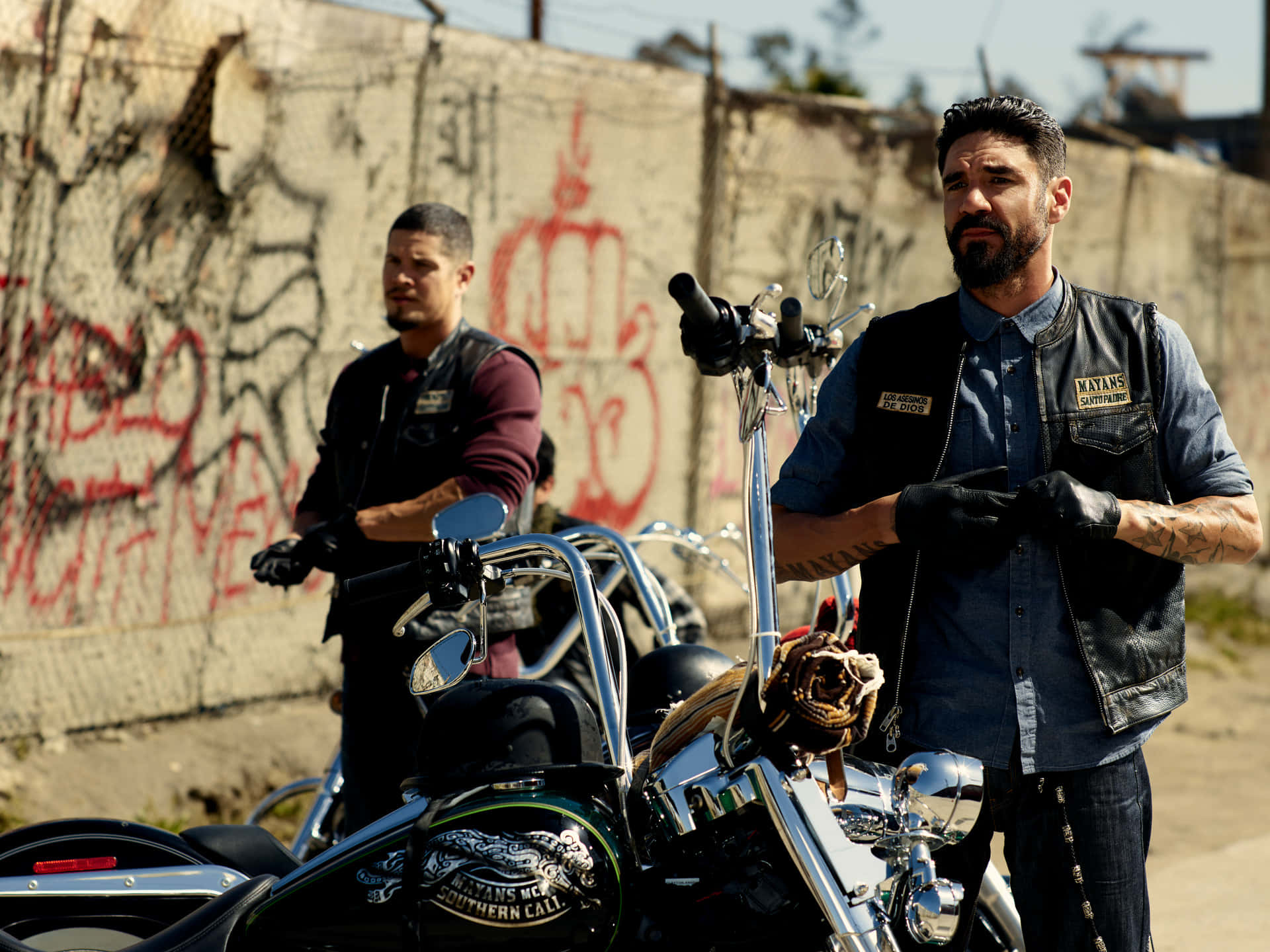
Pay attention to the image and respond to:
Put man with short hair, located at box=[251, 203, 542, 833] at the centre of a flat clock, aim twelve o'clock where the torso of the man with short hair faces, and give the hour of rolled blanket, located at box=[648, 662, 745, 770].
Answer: The rolled blanket is roughly at 10 o'clock from the man with short hair.

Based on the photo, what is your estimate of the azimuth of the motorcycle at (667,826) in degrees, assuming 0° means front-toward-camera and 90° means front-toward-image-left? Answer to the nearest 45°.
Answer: approximately 270°

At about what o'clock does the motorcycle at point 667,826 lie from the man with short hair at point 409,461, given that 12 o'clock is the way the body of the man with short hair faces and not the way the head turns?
The motorcycle is roughly at 10 o'clock from the man with short hair.

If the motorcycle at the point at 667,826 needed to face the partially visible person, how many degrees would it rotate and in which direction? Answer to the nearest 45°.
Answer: approximately 90° to its left

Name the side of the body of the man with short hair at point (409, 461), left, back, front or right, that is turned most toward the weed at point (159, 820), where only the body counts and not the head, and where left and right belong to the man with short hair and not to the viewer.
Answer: right

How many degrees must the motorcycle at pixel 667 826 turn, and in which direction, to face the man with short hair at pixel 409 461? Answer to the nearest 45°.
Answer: approximately 90° to its left

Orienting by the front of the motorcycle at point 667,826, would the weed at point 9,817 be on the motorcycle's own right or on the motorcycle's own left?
on the motorcycle's own left

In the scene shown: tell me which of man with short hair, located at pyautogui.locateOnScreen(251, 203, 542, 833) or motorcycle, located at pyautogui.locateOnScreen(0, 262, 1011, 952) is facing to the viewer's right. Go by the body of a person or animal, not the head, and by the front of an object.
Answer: the motorcycle

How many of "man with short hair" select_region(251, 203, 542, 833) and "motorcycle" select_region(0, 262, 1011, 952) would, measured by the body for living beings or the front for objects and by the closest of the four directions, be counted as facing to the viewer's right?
1

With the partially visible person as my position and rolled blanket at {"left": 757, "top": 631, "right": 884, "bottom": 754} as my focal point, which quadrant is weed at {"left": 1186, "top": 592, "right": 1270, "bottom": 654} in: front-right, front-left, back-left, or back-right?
back-left

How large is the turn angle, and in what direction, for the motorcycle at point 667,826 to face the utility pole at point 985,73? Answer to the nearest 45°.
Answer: approximately 90° to its left

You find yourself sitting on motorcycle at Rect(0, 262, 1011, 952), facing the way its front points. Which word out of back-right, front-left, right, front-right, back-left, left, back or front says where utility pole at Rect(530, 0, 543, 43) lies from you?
left

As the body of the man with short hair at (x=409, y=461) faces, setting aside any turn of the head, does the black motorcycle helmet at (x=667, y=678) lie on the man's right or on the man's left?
on the man's left

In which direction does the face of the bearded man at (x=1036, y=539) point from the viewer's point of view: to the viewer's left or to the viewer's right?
to the viewer's left

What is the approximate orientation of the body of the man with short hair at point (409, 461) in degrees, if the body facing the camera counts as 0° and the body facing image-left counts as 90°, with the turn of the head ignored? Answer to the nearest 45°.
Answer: approximately 45°
